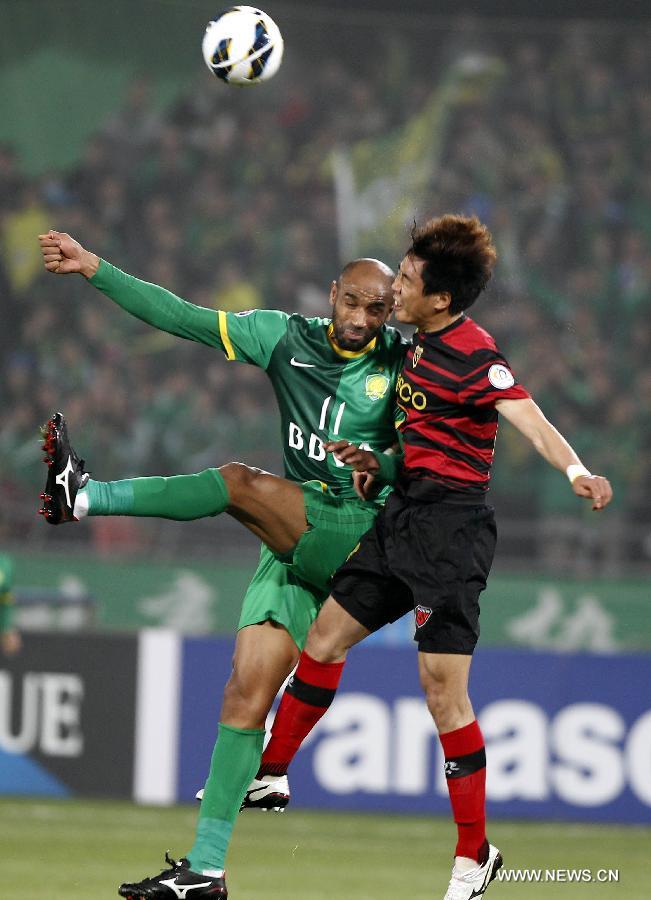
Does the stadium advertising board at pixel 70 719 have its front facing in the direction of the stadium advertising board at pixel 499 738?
no

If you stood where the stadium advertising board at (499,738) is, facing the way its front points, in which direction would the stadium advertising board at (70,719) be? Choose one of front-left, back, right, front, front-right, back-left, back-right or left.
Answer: right

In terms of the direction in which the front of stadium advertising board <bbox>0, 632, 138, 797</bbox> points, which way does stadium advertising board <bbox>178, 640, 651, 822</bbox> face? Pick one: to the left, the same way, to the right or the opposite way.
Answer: the same way

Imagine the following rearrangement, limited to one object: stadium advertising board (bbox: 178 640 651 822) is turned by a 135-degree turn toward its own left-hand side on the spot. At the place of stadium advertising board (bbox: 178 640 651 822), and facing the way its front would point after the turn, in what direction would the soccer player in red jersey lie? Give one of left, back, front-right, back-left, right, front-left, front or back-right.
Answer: back-right

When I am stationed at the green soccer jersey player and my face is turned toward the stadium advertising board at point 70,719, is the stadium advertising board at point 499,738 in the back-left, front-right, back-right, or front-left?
front-right

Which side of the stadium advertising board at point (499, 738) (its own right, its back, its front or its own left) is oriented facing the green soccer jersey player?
front

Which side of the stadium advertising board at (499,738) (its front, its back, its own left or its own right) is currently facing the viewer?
front

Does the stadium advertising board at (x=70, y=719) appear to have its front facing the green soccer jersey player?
yes

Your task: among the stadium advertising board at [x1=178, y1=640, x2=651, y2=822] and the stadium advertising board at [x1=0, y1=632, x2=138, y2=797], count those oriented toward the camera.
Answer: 2

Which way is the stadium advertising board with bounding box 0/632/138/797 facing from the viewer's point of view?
toward the camera

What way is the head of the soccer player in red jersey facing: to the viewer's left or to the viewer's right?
to the viewer's left

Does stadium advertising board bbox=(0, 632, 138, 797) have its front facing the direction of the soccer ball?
yes

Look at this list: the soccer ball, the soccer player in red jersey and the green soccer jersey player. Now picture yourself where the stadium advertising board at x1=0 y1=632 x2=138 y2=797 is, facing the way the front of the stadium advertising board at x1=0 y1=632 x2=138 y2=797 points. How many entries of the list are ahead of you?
3
